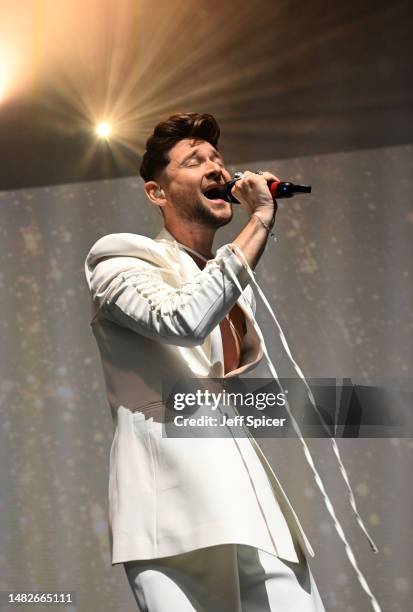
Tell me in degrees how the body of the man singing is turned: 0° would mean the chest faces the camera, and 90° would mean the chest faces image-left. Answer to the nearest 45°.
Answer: approximately 315°

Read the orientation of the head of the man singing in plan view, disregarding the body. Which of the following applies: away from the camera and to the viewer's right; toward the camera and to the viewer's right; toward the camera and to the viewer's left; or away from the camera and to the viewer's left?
toward the camera and to the viewer's right

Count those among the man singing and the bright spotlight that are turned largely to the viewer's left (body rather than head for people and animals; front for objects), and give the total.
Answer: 0

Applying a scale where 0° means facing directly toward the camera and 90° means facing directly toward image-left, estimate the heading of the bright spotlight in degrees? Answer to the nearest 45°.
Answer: approximately 0°
